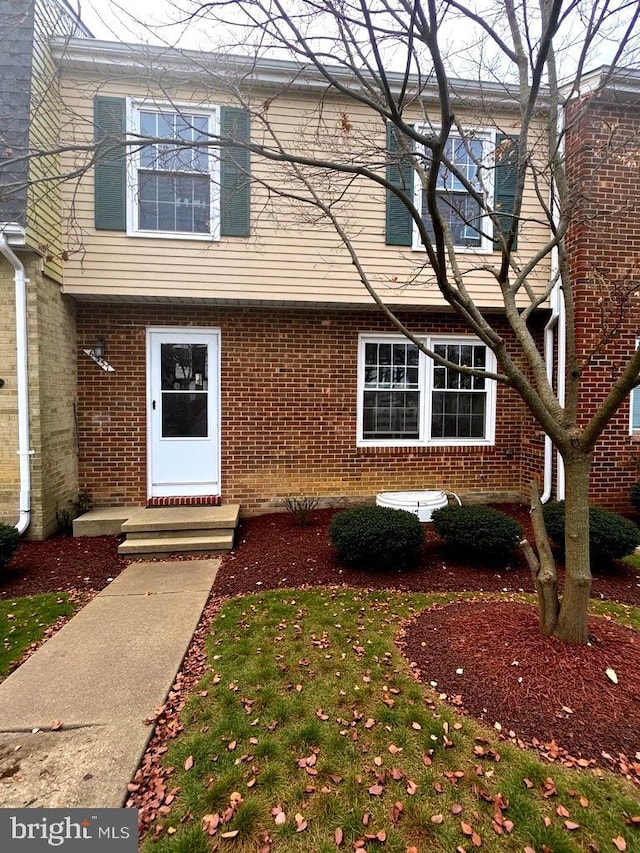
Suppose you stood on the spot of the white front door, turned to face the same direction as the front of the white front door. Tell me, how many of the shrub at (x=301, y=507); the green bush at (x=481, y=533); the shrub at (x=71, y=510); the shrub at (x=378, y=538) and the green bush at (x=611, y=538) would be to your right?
1

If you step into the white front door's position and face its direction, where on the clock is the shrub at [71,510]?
The shrub is roughly at 3 o'clock from the white front door.

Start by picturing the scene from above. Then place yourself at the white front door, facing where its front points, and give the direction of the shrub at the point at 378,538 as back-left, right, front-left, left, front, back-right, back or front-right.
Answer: front-left

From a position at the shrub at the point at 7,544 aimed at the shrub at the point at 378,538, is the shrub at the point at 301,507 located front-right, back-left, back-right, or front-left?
front-left

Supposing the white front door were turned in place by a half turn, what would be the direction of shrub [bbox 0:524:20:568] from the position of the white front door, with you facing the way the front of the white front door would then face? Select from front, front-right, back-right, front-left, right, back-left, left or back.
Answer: back-left

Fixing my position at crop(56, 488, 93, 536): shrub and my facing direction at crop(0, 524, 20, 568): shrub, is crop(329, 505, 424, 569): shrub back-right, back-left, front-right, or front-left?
front-left

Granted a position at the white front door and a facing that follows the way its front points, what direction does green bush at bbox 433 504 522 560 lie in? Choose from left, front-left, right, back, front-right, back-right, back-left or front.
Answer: front-left

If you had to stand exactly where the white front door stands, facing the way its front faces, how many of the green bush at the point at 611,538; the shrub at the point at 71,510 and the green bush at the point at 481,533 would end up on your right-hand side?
1

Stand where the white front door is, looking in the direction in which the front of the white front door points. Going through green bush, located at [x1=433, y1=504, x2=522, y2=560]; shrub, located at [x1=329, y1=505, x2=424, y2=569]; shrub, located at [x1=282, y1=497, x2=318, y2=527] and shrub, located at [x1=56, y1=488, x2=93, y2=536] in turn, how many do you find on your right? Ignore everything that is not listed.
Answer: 1

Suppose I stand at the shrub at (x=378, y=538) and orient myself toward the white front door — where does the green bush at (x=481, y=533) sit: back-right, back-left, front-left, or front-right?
back-right

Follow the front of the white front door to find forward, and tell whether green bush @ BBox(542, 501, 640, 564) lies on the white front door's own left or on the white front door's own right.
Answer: on the white front door's own left

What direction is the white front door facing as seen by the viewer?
toward the camera

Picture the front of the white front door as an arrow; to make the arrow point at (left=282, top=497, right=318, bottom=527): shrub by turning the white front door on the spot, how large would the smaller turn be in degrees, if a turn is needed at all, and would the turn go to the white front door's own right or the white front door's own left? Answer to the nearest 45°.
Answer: approximately 90° to the white front door's own left

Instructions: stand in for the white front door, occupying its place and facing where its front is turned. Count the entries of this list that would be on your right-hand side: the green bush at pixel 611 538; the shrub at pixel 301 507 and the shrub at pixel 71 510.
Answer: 1
